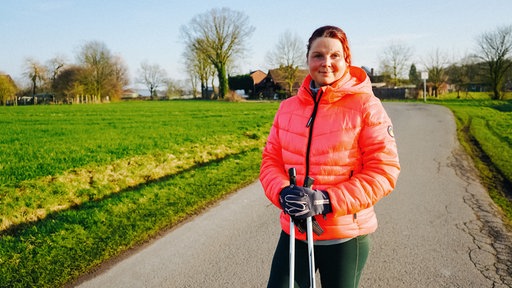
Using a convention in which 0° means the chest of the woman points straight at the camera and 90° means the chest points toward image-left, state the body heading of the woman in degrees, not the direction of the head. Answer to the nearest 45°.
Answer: approximately 45°
